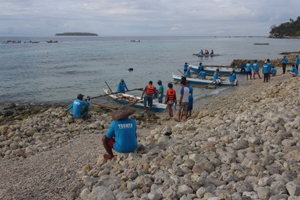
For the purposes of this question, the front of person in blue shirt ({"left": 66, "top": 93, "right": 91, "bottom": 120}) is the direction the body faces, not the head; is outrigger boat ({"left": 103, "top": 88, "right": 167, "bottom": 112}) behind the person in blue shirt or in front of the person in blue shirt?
in front

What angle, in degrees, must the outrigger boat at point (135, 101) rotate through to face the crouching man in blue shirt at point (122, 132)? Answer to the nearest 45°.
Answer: approximately 135° to its left

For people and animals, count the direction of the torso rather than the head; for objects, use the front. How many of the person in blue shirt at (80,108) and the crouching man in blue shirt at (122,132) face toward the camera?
0

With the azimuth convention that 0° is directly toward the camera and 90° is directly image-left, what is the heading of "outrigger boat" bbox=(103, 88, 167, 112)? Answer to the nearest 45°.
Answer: approximately 135°

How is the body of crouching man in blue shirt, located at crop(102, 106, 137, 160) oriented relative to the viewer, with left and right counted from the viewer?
facing away from the viewer and to the left of the viewer

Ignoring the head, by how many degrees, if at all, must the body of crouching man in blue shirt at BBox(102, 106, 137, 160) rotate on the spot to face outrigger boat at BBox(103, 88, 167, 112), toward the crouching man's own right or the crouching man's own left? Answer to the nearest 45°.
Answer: approximately 45° to the crouching man's own right

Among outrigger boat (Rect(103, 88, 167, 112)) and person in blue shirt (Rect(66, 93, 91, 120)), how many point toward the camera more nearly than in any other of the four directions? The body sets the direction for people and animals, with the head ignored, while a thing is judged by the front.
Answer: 0

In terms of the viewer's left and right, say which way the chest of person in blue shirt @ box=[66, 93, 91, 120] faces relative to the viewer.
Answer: facing away from the viewer and to the right of the viewer

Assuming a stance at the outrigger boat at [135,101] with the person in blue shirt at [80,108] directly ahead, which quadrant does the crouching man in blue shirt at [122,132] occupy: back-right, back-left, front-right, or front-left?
front-left

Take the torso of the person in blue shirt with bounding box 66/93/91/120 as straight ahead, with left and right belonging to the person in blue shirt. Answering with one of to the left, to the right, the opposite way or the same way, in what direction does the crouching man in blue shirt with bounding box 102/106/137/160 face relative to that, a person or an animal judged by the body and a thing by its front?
to the left

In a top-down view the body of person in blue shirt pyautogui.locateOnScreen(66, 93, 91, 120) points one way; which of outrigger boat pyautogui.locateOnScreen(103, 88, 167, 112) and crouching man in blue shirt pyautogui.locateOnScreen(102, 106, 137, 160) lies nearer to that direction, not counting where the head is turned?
the outrigger boat

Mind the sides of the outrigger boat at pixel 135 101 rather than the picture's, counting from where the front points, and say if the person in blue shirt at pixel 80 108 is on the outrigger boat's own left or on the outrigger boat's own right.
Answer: on the outrigger boat's own left

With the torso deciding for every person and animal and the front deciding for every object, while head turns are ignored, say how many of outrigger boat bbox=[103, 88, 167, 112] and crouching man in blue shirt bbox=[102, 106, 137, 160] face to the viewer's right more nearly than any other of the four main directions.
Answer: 0
